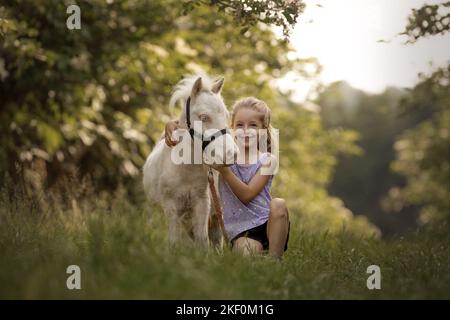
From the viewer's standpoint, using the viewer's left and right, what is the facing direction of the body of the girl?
facing the viewer

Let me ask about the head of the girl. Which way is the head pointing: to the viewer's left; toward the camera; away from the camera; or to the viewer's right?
toward the camera
